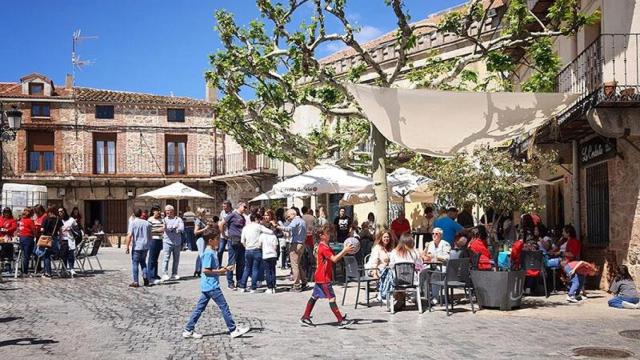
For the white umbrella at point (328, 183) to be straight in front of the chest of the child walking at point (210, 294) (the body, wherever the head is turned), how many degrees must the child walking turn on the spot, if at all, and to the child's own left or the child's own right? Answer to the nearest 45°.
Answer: approximately 90° to the child's own left

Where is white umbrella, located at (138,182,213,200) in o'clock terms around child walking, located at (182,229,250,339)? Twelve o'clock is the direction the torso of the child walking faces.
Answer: The white umbrella is roughly at 9 o'clock from the child walking.

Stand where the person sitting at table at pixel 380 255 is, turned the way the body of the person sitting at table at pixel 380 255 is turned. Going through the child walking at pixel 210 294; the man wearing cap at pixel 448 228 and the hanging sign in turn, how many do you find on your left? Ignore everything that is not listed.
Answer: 2

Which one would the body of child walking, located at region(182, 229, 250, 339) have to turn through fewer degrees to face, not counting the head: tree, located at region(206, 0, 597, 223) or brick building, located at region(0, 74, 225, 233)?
the tree

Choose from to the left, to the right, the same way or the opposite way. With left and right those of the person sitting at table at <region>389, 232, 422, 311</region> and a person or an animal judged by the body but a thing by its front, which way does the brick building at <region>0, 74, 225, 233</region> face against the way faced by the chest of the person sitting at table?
the opposite way

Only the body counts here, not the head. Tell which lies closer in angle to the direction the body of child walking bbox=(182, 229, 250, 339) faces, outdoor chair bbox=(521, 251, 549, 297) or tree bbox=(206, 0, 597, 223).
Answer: the outdoor chair

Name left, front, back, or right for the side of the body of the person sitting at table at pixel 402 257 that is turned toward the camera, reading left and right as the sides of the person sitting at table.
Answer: back

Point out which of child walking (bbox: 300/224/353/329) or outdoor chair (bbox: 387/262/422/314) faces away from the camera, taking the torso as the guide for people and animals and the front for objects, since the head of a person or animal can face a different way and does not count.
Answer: the outdoor chair

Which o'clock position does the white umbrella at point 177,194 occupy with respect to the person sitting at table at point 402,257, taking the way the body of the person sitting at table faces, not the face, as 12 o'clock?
The white umbrella is roughly at 11 o'clock from the person sitting at table.

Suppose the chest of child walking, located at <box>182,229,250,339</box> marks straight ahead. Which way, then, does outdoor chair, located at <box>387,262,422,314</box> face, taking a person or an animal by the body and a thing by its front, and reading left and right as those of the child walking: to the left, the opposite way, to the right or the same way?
to the left

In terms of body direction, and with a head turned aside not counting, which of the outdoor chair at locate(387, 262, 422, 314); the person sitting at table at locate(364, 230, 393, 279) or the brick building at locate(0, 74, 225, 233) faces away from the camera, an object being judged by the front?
the outdoor chair

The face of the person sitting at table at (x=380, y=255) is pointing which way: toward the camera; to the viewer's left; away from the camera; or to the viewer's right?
toward the camera

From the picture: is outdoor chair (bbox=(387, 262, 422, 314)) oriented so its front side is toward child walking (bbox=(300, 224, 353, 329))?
no

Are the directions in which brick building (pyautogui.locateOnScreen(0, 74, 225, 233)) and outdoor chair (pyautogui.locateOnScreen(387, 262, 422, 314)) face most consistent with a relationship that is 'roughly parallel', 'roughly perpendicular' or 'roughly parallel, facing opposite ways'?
roughly parallel, facing opposite ways

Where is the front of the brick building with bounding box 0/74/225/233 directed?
toward the camera
